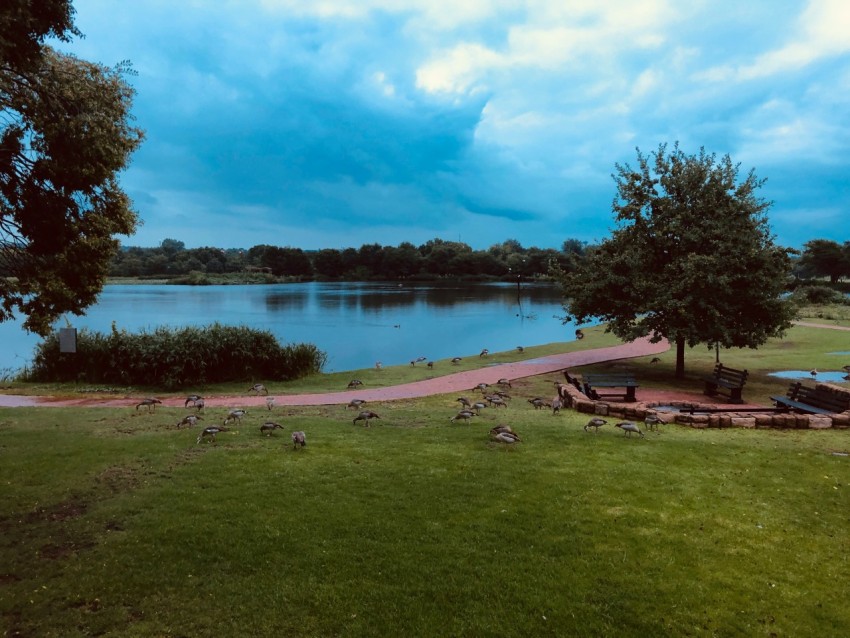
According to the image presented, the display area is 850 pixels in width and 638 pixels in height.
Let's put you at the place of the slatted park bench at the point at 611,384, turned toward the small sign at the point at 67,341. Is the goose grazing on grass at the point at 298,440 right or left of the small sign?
left

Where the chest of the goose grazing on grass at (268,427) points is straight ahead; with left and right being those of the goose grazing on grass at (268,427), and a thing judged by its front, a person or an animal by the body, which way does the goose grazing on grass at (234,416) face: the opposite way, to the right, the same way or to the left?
the same way

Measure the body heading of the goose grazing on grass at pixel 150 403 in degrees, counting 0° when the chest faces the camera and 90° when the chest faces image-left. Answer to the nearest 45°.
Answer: approximately 90°

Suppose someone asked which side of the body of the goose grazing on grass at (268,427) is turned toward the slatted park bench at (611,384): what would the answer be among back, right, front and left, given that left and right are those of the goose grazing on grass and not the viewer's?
back

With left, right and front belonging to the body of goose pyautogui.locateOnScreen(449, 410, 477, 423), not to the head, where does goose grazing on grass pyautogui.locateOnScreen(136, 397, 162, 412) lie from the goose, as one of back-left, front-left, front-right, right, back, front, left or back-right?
front

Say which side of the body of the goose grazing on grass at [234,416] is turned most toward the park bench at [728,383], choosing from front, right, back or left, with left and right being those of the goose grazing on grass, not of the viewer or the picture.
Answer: back

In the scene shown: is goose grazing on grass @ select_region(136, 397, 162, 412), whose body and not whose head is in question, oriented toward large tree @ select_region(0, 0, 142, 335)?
no

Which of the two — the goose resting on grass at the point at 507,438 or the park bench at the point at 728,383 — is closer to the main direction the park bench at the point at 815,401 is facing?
the goose resting on grass

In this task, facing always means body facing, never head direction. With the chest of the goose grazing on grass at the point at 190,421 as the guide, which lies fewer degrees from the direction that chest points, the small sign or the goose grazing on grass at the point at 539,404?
the small sign

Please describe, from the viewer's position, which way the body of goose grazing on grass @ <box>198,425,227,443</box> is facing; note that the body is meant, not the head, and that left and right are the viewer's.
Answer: facing to the left of the viewer

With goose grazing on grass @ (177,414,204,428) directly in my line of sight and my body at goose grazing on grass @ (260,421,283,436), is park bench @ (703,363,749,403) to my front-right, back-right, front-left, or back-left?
back-right

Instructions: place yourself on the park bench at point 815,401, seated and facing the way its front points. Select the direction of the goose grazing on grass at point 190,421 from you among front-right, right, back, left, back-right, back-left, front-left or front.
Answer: front

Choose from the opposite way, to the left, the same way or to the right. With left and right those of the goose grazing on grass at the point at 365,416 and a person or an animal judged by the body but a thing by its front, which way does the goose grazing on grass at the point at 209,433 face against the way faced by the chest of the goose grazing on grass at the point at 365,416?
the same way

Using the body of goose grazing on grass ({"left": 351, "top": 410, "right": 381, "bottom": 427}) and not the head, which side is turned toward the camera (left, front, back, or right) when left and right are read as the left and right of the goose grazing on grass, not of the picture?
left
